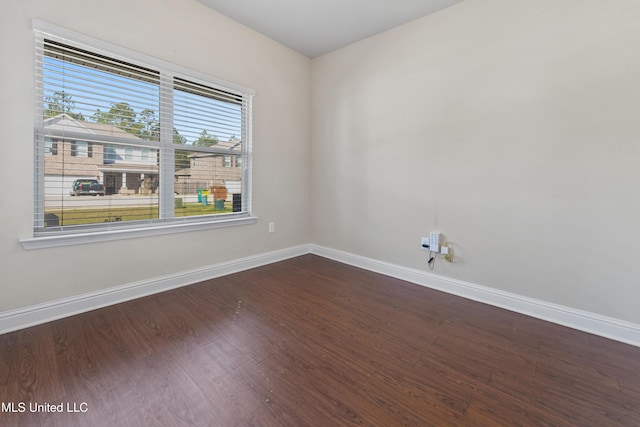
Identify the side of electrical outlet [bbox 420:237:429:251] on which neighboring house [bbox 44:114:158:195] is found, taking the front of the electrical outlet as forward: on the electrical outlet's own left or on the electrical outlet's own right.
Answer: on the electrical outlet's own right

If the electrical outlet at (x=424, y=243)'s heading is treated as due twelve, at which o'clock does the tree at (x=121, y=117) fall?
The tree is roughly at 2 o'clock from the electrical outlet.

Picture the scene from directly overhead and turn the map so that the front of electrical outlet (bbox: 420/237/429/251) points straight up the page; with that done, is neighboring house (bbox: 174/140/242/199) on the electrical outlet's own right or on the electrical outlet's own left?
on the electrical outlet's own right

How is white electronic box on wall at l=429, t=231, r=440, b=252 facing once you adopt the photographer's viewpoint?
facing the viewer

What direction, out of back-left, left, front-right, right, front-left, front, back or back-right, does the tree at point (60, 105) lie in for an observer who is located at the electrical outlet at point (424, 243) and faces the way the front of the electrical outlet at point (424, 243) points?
front-right

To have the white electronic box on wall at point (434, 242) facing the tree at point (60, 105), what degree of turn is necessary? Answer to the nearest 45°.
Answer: approximately 45° to its right

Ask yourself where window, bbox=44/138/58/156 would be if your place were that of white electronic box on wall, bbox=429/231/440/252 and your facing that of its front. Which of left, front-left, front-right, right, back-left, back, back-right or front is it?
front-right

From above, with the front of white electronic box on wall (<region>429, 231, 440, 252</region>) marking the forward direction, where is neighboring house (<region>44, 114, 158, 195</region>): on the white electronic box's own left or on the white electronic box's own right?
on the white electronic box's own right

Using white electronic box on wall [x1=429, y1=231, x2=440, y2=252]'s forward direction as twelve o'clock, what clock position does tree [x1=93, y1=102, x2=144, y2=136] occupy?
The tree is roughly at 2 o'clock from the white electronic box on wall.
